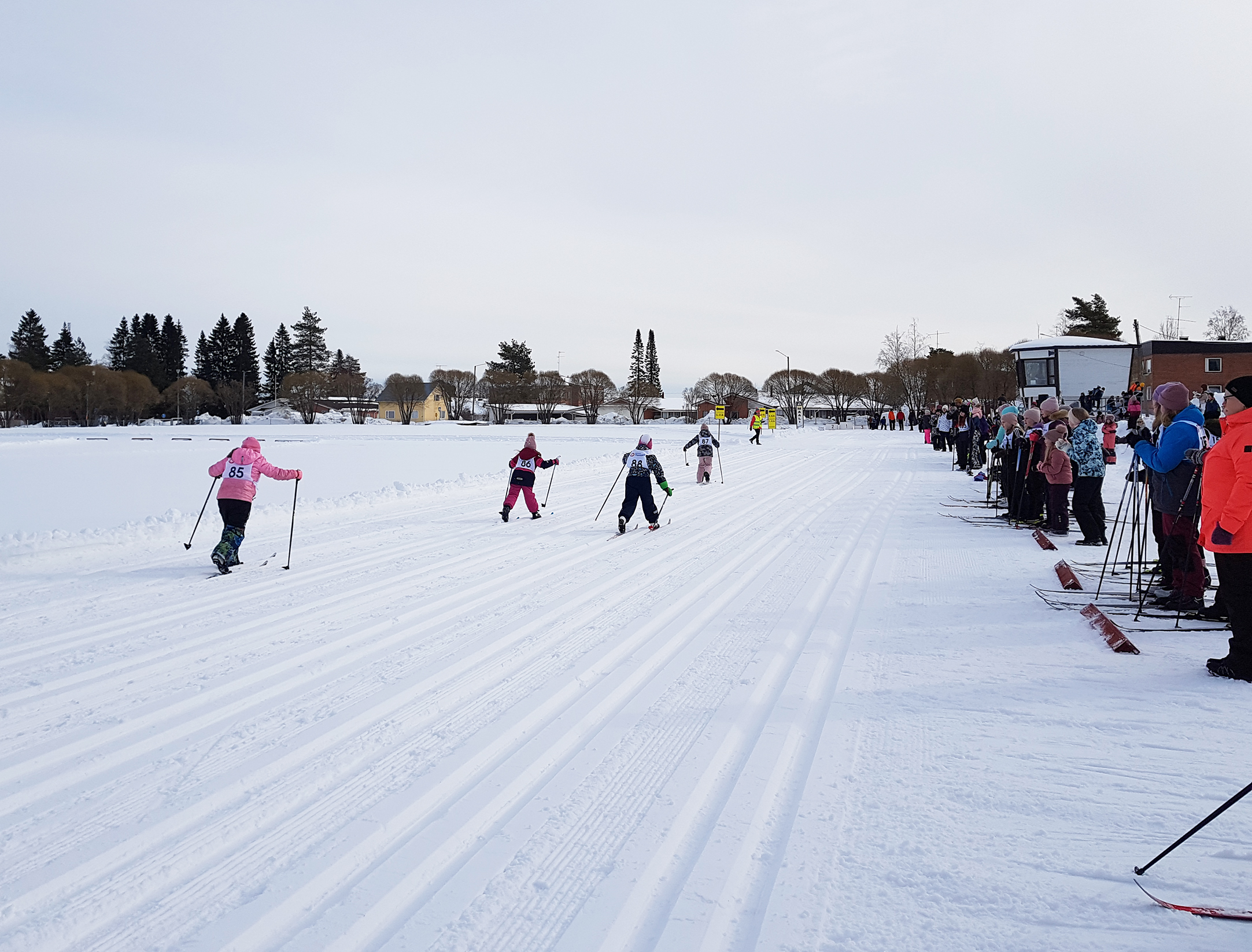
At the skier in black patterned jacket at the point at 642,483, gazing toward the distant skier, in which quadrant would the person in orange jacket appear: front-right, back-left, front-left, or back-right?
back-right

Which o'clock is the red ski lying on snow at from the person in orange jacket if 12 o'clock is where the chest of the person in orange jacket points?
The red ski lying on snow is roughly at 9 o'clock from the person in orange jacket.

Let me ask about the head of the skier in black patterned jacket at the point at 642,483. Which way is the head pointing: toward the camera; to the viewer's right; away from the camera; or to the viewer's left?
away from the camera

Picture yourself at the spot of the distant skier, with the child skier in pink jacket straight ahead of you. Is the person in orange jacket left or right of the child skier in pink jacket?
left

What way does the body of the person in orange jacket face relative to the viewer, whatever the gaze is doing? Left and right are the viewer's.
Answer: facing to the left of the viewer

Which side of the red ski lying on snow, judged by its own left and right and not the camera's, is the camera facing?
left

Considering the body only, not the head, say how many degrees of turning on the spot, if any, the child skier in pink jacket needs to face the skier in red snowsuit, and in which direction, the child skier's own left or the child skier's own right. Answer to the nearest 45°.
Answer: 0° — they already face them

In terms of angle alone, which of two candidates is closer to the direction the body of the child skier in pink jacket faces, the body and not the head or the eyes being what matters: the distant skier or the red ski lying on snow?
the distant skier

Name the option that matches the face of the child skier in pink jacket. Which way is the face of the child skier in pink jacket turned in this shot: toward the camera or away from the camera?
away from the camera

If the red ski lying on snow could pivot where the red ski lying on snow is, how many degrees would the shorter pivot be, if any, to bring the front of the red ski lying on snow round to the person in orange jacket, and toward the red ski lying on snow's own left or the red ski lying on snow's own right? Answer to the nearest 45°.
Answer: approximately 90° to the red ski lying on snow's own right

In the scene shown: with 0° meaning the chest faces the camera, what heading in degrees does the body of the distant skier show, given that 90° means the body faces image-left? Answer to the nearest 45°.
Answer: approximately 180°

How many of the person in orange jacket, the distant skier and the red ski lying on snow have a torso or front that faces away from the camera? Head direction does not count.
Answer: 1

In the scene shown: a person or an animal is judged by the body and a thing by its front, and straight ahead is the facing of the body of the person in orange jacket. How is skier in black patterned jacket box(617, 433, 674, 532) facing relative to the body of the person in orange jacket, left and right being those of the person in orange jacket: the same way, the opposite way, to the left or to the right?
to the right

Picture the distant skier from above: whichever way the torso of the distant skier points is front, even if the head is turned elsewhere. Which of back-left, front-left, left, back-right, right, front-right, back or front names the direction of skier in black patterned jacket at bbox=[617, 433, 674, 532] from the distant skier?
back
